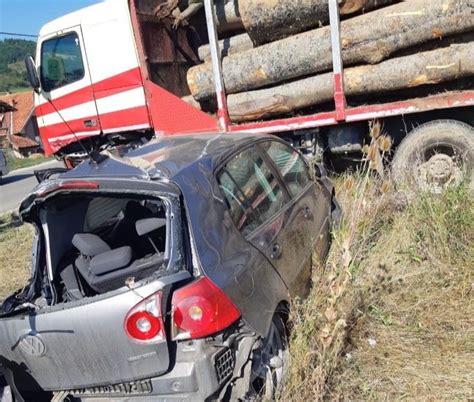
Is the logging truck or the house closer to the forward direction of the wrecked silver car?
the logging truck

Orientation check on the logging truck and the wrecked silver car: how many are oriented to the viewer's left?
1

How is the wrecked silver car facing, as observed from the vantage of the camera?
facing away from the viewer and to the right of the viewer

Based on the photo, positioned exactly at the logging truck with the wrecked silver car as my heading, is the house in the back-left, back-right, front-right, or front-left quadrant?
back-right

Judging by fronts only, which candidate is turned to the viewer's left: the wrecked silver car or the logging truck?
the logging truck

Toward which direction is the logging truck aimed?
to the viewer's left

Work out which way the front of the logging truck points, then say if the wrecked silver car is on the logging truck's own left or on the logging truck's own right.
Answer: on the logging truck's own left

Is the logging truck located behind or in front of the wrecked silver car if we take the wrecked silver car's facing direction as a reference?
in front

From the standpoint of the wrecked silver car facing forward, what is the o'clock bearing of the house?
The house is roughly at 10 o'clock from the wrecked silver car.
